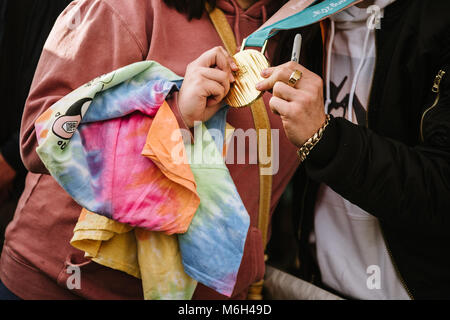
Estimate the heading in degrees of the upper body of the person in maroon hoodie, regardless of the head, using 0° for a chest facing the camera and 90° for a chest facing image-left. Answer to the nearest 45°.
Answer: approximately 315°
